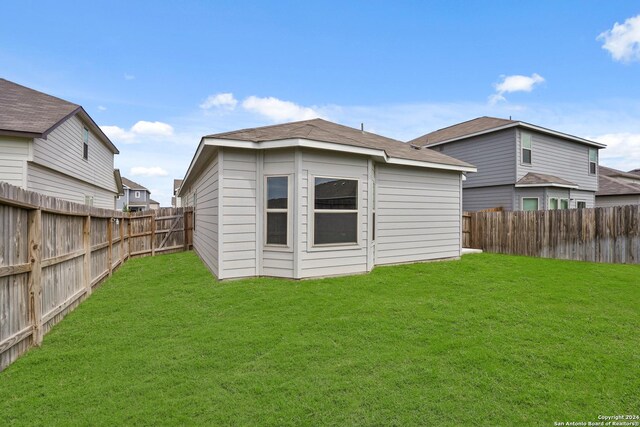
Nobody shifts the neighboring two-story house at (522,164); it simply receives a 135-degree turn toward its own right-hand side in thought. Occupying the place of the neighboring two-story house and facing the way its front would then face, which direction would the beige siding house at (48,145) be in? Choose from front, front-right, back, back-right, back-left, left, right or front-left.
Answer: back-right

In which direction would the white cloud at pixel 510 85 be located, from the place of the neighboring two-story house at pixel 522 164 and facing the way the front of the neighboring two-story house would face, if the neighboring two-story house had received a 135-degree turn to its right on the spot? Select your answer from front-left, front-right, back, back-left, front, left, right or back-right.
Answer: left

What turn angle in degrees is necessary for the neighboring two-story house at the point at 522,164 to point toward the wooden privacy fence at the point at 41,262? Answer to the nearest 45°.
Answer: approximately 135° to its left

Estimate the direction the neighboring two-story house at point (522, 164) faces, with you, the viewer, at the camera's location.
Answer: facing away from the viewer and to the left of the viewer

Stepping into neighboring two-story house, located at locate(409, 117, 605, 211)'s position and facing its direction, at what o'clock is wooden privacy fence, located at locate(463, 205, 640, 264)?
The wooden privacy fence is roughly at 7 o'clock from the neighboring two-story house.

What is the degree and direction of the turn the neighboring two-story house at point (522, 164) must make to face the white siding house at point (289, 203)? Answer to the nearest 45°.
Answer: approximately 135° to its left

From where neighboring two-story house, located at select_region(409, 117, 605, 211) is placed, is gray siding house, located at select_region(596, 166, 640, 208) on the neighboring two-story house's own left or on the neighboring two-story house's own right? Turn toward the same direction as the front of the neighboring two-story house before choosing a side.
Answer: on the neighboring two-story house's own right
